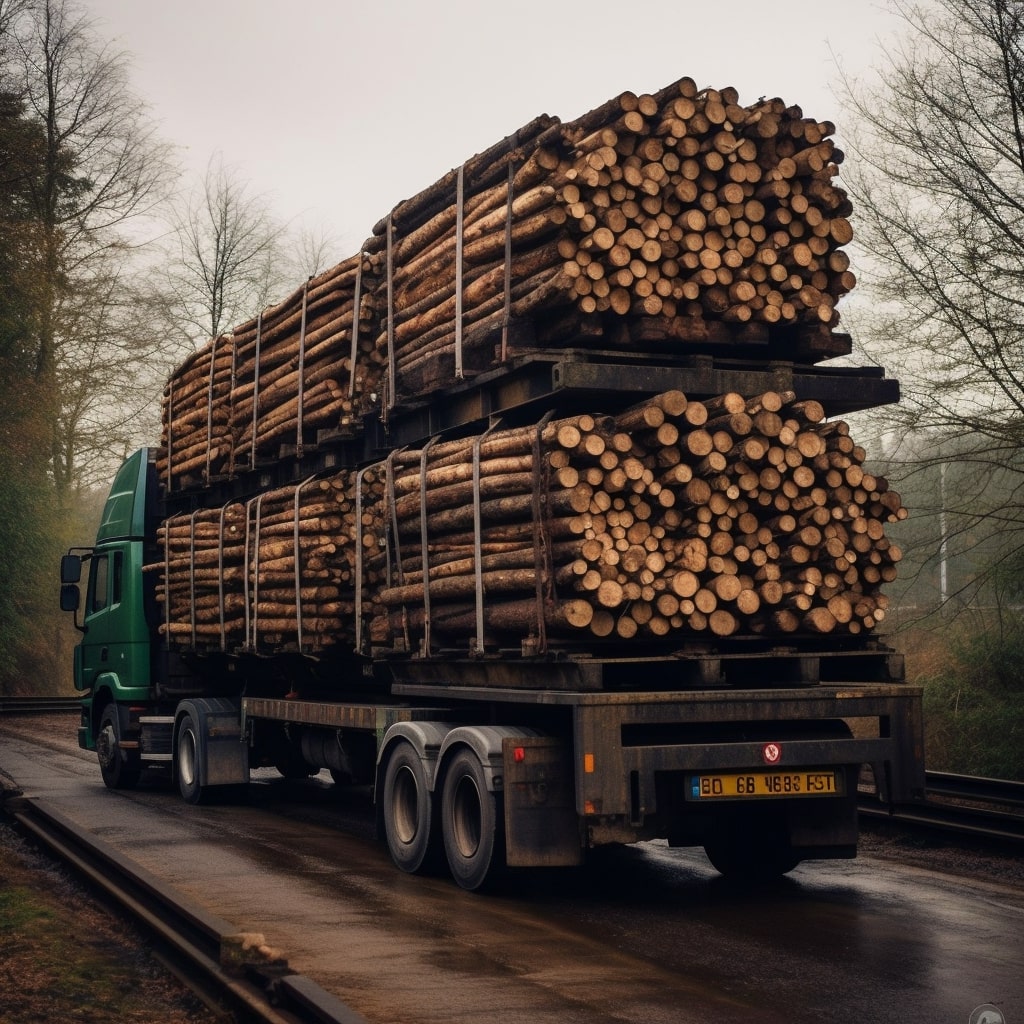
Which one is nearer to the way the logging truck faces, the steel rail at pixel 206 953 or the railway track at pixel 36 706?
the railway track

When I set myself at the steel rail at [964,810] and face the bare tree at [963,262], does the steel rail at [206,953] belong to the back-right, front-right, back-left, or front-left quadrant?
back-left

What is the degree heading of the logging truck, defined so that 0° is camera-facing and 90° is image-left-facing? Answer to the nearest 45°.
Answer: approximately 135°

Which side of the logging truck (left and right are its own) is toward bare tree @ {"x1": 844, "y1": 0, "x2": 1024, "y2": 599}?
right

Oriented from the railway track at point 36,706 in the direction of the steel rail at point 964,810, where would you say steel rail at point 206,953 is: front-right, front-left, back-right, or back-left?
front-right

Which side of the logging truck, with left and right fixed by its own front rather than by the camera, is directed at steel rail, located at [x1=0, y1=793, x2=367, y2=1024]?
left

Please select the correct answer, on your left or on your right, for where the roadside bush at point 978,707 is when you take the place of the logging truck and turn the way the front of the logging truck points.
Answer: on your right

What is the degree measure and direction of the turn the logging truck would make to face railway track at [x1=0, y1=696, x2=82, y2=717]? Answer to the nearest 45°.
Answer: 0° — it already faces it

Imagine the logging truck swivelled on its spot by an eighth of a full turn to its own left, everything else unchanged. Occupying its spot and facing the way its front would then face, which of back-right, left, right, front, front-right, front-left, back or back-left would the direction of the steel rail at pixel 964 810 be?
back-right
